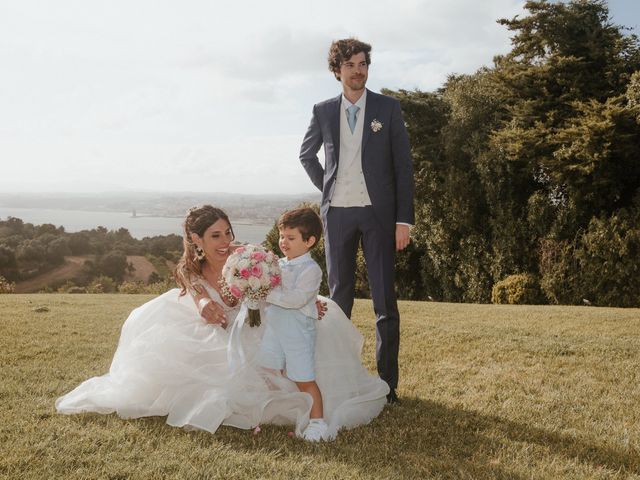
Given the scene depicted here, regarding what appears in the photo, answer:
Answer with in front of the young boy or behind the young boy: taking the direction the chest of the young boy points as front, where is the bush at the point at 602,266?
behind

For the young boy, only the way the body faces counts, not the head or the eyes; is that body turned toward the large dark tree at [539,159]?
no

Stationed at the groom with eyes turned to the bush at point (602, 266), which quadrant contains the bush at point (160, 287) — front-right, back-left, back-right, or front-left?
front-left

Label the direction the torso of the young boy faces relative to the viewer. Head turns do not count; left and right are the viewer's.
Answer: facing the viewer and to the left of the viewer

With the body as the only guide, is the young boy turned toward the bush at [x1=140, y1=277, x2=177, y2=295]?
no

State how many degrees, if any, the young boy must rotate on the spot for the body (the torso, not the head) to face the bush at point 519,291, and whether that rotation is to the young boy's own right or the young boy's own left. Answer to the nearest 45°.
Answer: approximately 180°

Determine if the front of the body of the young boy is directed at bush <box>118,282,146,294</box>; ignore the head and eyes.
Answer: no

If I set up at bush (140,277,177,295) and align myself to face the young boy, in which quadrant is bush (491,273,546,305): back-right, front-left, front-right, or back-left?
front-left
